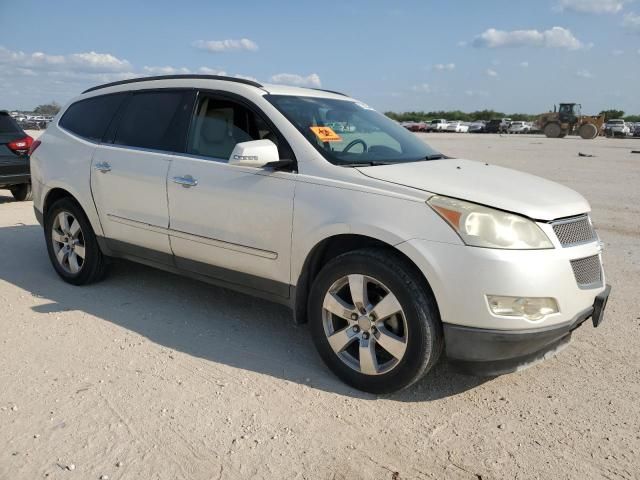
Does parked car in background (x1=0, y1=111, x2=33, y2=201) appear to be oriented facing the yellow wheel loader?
no

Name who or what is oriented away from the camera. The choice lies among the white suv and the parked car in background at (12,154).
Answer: the parked car in background

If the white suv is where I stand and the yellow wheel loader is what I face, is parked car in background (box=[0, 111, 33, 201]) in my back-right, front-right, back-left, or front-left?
front-left

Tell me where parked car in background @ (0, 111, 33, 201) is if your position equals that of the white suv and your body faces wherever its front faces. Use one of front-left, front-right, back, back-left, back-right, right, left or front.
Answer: back

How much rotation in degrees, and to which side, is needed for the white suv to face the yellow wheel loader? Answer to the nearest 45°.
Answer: approximately 90° to its left

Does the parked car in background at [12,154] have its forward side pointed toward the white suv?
no

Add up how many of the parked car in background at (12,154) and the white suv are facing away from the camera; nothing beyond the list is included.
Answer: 1

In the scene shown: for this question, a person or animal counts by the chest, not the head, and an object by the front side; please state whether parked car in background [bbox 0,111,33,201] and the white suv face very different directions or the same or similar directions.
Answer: very different directions

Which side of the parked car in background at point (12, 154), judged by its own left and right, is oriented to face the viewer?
back

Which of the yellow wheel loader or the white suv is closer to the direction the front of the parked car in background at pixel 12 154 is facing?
the yellow wheel loader

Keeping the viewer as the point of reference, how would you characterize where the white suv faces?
facing the viewer and to the right of the viewer
